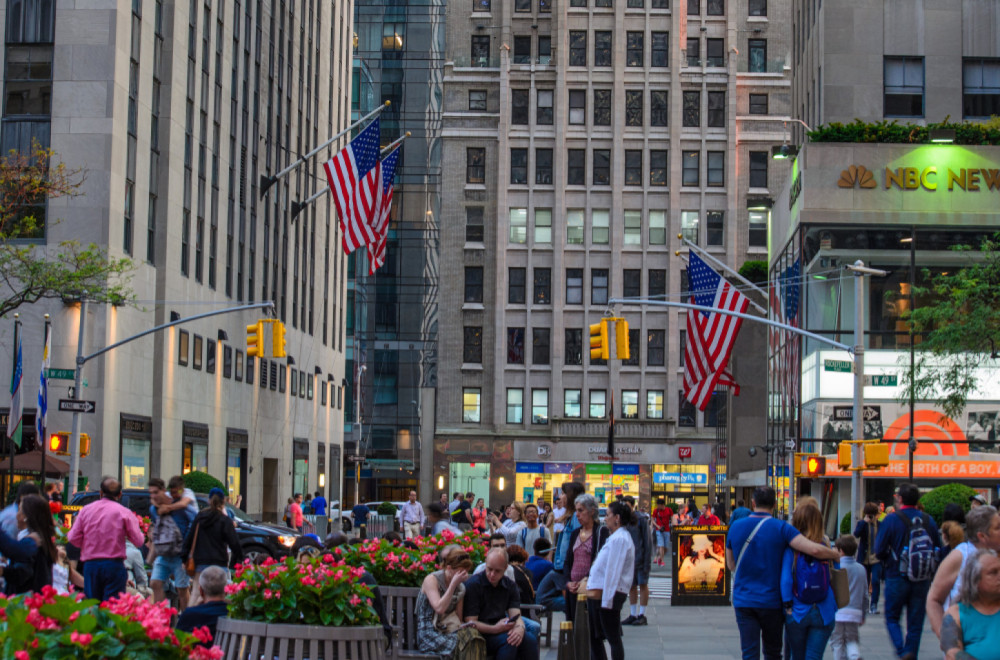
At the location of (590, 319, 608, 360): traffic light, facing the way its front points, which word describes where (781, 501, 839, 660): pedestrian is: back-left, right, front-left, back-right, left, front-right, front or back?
left

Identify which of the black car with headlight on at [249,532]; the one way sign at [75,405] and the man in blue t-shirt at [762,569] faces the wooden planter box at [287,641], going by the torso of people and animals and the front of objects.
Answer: the one way sign

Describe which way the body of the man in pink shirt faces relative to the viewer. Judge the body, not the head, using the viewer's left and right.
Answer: facing away from the viewer

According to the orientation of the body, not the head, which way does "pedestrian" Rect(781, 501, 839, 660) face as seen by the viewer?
away from the camera

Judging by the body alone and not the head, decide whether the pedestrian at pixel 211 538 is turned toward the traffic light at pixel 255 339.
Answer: yes

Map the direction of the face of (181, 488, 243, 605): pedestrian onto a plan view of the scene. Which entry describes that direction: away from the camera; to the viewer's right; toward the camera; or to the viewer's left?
away from the camera

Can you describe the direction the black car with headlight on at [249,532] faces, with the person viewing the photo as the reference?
facing to the right of the viewer

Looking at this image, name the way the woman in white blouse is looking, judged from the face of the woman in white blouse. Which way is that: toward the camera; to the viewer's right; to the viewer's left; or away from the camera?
to the viewer's left

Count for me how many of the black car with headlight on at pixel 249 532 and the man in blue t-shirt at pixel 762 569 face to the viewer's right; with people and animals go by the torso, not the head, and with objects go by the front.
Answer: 1

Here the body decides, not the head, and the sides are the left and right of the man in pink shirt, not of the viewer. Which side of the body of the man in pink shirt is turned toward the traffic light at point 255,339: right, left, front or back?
front

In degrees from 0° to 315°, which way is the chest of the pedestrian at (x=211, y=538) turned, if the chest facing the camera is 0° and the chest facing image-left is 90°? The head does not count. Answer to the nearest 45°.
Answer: approximately 180°

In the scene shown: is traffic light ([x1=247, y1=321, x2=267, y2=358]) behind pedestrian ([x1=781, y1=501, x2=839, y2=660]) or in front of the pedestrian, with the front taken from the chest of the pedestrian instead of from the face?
in front

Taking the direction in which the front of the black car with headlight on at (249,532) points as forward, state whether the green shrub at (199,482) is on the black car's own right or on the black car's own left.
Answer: on the black car's own left

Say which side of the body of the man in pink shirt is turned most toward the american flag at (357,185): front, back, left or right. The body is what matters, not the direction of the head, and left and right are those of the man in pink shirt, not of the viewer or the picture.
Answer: front
